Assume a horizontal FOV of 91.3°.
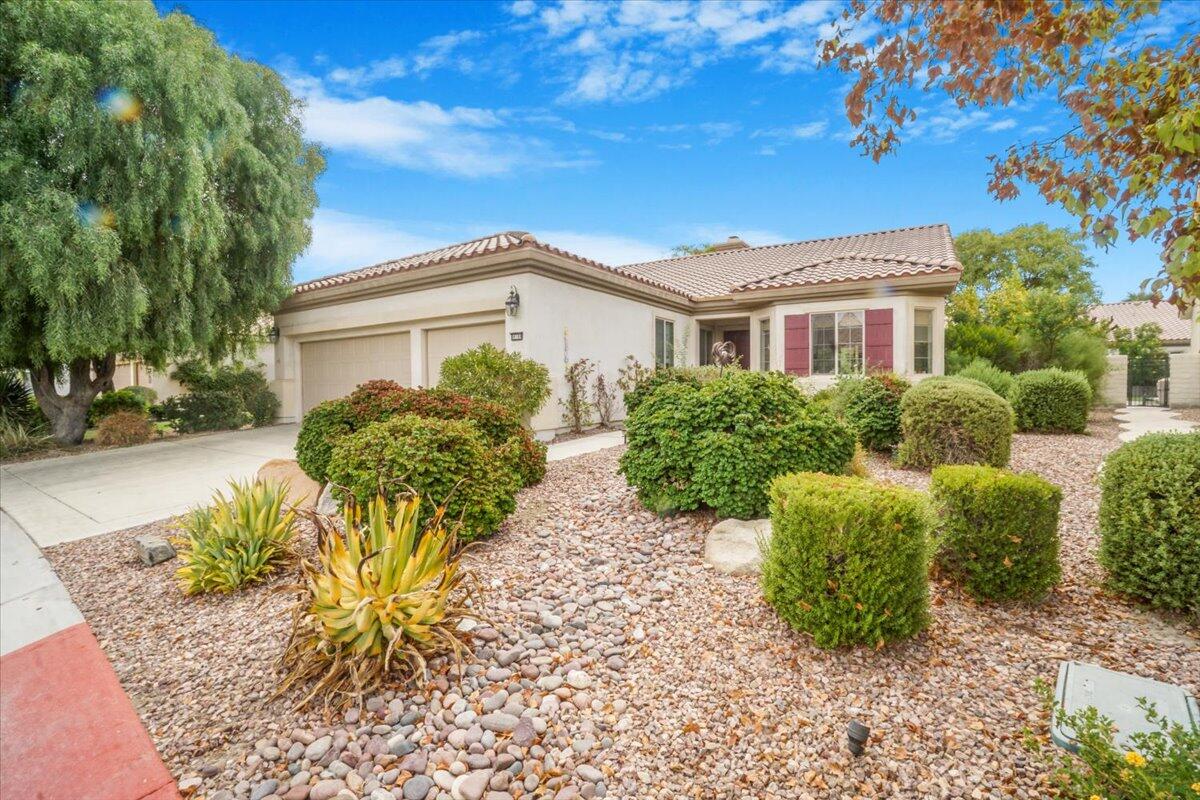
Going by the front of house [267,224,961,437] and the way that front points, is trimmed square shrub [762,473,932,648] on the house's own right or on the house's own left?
on the house's own left

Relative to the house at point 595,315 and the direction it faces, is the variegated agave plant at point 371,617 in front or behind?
in front

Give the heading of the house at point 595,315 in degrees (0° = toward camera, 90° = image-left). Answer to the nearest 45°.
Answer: approximately 45°

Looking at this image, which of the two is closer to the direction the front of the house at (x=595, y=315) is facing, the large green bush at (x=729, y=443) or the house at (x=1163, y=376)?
the large green bush

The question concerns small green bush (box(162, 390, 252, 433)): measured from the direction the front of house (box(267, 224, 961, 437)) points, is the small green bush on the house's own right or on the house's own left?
on the house's own right

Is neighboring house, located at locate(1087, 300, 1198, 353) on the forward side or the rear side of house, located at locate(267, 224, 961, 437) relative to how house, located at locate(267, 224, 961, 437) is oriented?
on the rear side

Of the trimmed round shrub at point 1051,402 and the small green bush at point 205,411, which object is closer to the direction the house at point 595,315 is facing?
the small green bush

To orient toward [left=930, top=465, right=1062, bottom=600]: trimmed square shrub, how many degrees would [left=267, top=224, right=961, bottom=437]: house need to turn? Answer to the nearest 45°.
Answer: approximately 45° to its left

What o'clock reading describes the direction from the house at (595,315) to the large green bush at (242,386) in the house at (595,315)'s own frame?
The large green bush is roughly at 2 o'clock from the house.

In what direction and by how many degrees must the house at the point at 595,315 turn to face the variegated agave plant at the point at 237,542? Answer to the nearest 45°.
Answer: approximately 45° to its left
